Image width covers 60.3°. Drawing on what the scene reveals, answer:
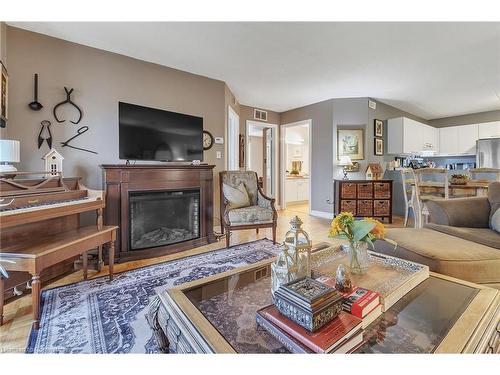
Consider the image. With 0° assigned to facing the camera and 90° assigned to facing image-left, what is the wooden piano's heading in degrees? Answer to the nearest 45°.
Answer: approximately 315°

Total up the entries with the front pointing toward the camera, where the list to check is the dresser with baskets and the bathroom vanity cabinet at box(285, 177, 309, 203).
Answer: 2

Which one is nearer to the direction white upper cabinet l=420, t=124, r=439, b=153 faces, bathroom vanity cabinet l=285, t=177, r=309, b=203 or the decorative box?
the decorative box

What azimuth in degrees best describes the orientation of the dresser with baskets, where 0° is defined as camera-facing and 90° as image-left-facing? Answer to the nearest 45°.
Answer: approximately 0°

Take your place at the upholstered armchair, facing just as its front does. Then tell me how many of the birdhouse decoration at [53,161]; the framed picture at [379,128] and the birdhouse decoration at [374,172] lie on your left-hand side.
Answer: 2

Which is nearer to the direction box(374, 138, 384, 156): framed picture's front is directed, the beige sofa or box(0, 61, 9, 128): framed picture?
the beige sofa

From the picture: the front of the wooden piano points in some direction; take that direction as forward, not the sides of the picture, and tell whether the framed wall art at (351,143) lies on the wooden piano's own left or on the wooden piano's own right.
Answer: on the wooden piano's own left

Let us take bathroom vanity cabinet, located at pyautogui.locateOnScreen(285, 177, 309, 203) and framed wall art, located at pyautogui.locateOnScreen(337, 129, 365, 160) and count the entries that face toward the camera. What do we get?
2

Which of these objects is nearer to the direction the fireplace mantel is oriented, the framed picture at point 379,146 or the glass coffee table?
the glass coffee table

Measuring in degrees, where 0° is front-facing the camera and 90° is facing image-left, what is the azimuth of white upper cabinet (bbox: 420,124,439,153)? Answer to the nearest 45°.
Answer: approximately 315°

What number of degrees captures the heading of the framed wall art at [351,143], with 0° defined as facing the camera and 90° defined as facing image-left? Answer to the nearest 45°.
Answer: approximately 0°
